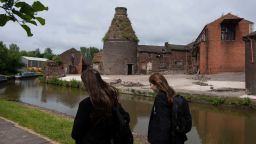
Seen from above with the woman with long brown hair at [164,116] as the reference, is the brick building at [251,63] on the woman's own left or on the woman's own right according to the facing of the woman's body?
on the woman's own right

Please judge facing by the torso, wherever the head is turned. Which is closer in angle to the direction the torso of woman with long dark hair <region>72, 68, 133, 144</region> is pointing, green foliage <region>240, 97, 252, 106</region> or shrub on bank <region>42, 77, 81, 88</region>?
the shrub on bank

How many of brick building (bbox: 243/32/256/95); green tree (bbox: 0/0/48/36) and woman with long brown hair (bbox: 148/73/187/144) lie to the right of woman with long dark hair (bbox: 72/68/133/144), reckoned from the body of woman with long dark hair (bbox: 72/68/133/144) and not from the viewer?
2

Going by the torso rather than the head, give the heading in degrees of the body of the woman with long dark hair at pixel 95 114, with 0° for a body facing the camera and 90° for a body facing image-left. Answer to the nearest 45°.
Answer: approximately 135°

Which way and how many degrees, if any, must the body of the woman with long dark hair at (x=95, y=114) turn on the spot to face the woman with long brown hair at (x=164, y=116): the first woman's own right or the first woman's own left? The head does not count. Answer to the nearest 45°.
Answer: approximately 90° to the first woman's own right

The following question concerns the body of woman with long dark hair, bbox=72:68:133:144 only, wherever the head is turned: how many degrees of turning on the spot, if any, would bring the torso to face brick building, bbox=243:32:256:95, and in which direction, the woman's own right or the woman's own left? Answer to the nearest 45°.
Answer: approximately 90° to the woman's own right

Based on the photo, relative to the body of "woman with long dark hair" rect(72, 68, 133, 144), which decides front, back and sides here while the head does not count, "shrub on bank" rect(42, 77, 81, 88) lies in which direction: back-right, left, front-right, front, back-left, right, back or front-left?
front-right

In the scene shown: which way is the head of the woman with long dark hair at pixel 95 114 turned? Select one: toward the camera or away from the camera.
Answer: away from the camera
